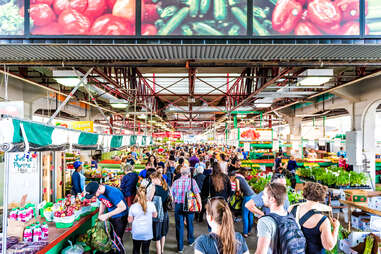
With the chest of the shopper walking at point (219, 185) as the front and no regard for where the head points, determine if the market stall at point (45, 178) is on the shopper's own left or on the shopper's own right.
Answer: on the shopper's own left

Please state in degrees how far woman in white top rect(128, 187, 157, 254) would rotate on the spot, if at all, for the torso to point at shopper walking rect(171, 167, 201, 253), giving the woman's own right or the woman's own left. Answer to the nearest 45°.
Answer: approximately 45° to the woman's own right

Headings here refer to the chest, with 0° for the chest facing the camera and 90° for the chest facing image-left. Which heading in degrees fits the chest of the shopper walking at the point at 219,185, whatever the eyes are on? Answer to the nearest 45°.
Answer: approximately 180°

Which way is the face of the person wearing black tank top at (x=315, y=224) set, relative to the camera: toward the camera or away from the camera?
away from the camera

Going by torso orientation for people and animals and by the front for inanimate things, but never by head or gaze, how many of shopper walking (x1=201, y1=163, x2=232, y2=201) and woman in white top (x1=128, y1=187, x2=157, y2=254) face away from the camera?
2
